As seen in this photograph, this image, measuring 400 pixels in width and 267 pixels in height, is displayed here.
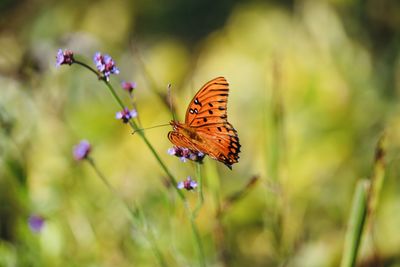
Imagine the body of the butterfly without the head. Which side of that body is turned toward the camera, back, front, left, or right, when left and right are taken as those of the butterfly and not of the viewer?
left
